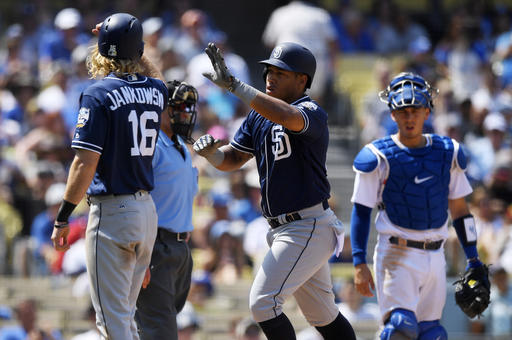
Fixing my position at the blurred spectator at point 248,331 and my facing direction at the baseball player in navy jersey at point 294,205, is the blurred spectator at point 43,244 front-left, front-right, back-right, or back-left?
back-right

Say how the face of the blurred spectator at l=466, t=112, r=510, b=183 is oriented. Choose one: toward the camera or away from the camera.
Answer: toward the camera

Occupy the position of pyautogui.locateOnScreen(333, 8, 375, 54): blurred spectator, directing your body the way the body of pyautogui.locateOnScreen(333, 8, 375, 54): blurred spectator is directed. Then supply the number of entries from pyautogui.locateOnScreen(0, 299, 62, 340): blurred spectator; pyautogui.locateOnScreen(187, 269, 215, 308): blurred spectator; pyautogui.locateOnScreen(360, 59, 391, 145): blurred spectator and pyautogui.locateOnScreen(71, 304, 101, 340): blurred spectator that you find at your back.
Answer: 0

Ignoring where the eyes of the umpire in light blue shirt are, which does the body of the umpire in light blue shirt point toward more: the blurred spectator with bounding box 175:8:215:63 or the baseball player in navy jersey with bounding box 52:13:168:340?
the baseball player in navy jersey

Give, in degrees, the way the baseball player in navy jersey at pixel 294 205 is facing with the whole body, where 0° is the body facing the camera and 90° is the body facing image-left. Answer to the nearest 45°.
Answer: approximately 45°

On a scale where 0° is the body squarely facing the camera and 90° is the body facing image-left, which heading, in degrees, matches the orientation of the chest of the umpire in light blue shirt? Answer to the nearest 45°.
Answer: approximately 315°

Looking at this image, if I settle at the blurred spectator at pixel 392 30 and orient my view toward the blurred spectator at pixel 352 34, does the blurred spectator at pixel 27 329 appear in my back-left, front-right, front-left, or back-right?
front-left

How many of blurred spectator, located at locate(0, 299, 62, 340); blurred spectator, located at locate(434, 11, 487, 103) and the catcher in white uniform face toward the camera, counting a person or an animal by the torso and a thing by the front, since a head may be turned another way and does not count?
3

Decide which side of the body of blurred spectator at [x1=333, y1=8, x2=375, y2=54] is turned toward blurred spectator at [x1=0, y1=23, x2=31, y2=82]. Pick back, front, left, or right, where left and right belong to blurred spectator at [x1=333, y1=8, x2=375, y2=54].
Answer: right

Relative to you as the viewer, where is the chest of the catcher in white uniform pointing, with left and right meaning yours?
facing the viewer

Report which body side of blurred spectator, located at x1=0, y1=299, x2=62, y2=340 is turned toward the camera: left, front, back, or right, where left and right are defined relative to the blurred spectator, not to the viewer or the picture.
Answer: front

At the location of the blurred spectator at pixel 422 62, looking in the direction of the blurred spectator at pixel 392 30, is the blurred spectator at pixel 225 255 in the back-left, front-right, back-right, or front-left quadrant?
back-left

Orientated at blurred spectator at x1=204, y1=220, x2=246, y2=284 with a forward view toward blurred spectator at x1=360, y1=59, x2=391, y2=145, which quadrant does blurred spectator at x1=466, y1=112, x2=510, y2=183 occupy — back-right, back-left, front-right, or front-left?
front-right

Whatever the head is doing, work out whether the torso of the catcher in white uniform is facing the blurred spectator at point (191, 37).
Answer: no

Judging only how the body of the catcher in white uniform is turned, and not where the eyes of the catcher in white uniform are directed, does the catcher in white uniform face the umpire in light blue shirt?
no

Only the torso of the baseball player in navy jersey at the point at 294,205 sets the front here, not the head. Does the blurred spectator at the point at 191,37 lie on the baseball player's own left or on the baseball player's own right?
on the baseball player's own right

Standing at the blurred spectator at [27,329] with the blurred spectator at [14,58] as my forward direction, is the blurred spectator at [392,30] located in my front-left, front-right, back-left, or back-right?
front-right
